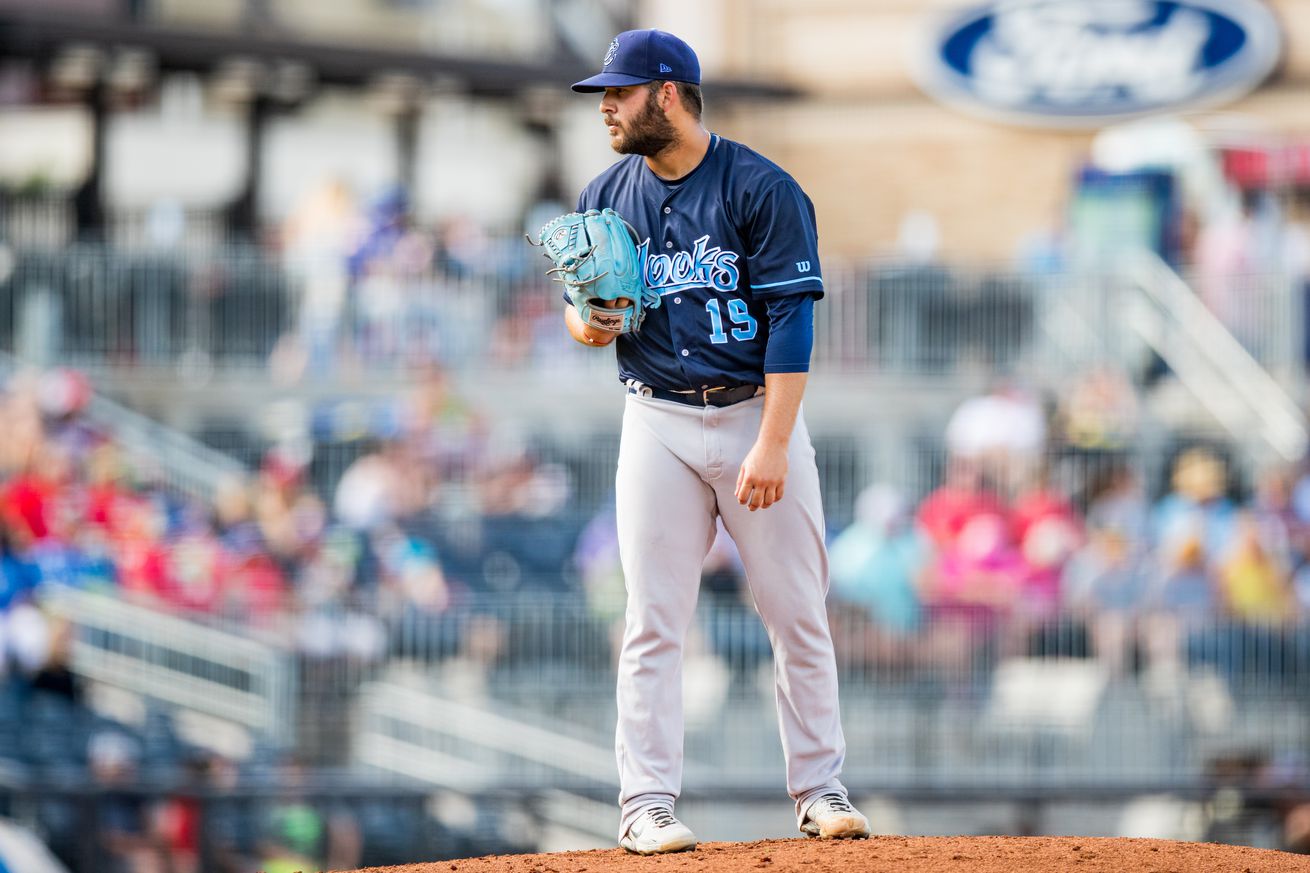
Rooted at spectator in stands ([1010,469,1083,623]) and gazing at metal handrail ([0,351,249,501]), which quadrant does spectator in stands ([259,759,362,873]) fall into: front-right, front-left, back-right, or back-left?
front-left

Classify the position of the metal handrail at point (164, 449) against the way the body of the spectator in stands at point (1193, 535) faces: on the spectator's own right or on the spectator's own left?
on the spectator's own right

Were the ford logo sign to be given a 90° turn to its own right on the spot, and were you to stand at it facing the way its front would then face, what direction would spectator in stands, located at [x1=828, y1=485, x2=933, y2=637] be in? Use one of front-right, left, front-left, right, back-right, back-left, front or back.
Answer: left

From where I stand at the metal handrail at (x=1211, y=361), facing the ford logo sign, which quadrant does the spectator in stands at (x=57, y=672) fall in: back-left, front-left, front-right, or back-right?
back-left

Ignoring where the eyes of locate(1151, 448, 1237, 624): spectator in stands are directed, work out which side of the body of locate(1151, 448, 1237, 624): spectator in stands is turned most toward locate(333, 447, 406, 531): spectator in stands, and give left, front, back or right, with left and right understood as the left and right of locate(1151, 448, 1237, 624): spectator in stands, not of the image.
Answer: right

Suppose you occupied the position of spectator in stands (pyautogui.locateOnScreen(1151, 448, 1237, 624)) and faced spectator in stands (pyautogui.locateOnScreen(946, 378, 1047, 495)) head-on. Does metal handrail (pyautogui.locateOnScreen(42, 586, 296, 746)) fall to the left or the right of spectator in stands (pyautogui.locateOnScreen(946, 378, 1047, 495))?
left

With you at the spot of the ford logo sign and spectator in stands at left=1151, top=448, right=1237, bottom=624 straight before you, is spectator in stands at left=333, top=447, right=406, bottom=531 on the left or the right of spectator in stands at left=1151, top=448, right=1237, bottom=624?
right

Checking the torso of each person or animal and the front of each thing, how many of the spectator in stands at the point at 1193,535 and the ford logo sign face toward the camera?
2

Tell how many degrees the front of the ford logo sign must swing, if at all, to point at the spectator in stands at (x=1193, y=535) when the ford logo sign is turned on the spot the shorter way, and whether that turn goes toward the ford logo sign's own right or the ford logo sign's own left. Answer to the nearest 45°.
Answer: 0° — it already faces them

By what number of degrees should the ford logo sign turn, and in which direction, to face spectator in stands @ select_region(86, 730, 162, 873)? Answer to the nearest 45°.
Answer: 0° — it already faces them

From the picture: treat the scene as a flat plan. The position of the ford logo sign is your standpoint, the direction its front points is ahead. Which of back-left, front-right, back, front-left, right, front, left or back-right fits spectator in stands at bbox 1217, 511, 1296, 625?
front

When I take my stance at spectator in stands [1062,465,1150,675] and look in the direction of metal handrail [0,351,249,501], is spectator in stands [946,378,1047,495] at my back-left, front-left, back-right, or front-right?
front-right

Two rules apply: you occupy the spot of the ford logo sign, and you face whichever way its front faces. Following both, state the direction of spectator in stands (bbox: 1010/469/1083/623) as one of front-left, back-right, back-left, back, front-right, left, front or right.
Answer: front

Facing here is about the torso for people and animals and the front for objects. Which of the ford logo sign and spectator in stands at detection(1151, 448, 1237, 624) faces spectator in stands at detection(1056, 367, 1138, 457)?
the ford logo sign

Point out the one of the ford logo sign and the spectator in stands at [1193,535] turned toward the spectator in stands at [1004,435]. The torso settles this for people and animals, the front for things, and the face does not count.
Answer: the ford logo sign

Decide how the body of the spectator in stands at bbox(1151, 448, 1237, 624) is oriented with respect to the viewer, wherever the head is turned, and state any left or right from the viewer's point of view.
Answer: facing the viewer

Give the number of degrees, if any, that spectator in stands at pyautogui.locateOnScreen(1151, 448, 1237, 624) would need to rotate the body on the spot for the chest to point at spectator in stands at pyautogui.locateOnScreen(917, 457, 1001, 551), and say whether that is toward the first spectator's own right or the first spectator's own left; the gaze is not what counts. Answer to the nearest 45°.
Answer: approximately 90° to the first spectator's own right

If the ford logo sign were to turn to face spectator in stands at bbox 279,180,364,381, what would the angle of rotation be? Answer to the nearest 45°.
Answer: approximately 45° to its right

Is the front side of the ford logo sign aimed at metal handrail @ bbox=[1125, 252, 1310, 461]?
yes
